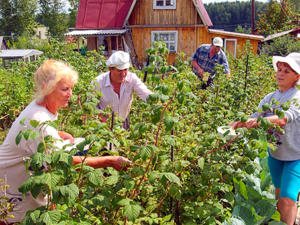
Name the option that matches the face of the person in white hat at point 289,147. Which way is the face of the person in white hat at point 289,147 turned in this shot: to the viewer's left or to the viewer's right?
to the viewer's left

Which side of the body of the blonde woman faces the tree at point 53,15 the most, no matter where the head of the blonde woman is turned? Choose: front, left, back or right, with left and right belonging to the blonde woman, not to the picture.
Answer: left

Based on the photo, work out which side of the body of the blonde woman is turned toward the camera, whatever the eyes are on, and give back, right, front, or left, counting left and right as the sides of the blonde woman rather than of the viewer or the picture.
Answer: right

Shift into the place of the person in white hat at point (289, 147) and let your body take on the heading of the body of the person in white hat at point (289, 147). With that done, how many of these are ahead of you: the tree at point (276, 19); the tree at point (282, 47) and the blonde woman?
1

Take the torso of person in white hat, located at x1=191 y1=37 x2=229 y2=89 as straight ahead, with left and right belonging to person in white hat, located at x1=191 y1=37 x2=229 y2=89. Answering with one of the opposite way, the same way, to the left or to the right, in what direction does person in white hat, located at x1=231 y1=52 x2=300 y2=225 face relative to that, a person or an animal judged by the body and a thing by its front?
to the right

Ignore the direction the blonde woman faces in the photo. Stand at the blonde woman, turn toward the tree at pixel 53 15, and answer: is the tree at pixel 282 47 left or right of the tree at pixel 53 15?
right

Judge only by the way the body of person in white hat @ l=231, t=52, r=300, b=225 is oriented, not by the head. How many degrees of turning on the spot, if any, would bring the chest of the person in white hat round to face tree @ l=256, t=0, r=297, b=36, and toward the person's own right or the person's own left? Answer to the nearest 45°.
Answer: approximately 135° to the person's own right

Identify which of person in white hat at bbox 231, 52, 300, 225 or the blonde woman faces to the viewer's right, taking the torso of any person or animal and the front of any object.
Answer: the blonde woman

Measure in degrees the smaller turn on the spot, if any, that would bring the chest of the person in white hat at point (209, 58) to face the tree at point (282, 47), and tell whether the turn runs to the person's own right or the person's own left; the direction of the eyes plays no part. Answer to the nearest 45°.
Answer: approximately 135° to the person's own left

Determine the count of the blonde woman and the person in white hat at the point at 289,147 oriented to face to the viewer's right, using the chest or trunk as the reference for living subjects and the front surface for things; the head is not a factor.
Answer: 1

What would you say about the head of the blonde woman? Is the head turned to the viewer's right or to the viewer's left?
to the viewer's right

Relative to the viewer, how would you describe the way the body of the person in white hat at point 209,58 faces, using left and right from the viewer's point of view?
facing the viewer and to the right of the viewer
